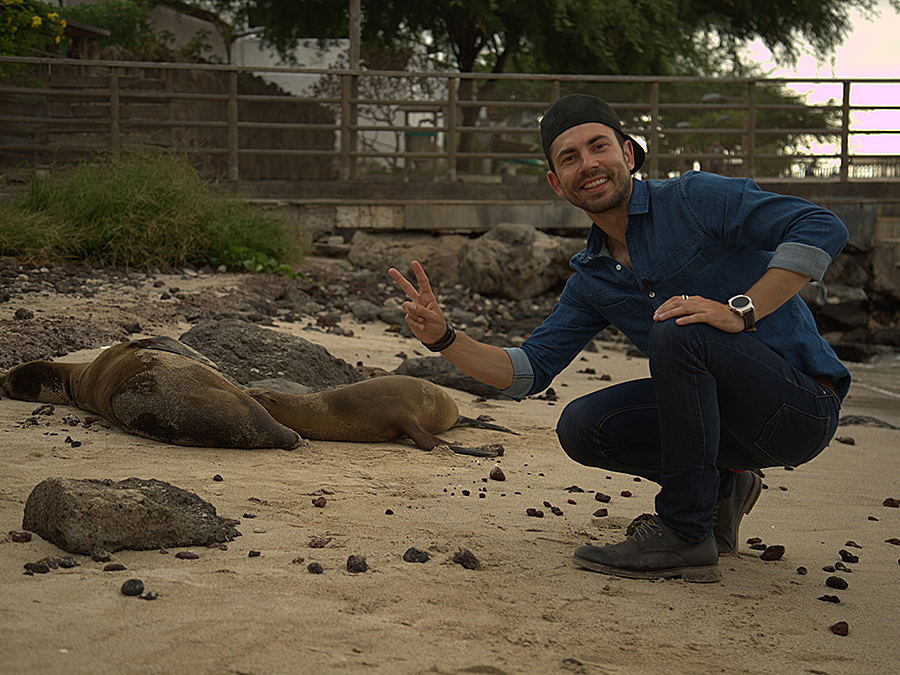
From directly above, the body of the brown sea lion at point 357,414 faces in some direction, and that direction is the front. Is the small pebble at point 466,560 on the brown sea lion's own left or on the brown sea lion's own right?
on the brown sea lion's own left

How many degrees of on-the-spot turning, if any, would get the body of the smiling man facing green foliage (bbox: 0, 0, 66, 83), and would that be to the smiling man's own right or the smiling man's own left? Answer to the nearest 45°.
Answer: approximately 90° to the smiling man's own right

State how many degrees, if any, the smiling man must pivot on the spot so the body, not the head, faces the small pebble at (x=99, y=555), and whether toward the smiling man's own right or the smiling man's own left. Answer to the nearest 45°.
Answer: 0° — they already face it

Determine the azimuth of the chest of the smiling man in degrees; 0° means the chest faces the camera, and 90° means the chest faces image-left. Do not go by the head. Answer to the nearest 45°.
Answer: approximately 45°

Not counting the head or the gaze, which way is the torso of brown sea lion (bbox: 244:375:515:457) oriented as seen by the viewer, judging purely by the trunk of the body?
to the viewer's left

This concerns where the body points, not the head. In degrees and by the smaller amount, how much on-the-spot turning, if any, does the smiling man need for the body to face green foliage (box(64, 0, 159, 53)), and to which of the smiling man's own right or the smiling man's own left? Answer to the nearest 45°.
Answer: approximately 90° to the smiling man's own right
